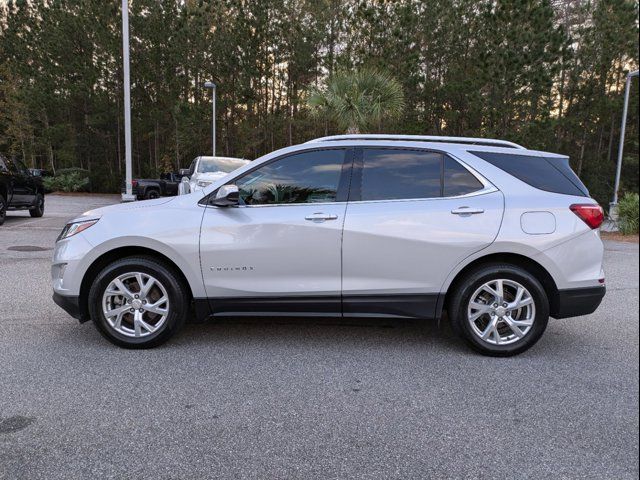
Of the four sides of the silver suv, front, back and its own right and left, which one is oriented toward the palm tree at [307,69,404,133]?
right

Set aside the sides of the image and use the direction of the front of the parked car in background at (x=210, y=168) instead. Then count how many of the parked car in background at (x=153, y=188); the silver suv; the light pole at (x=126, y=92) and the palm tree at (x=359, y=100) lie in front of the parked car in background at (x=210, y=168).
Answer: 1

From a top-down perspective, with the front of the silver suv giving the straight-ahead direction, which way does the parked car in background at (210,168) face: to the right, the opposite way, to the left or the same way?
to the left

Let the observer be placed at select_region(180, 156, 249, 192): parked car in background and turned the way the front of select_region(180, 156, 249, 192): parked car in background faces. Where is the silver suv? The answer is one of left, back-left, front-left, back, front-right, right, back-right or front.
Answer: front

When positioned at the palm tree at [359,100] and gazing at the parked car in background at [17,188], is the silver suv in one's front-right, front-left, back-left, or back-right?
front-left

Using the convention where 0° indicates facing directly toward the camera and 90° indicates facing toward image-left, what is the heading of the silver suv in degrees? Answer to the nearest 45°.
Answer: approximately 90°

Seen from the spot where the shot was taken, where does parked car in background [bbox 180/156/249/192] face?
facing the viewer
